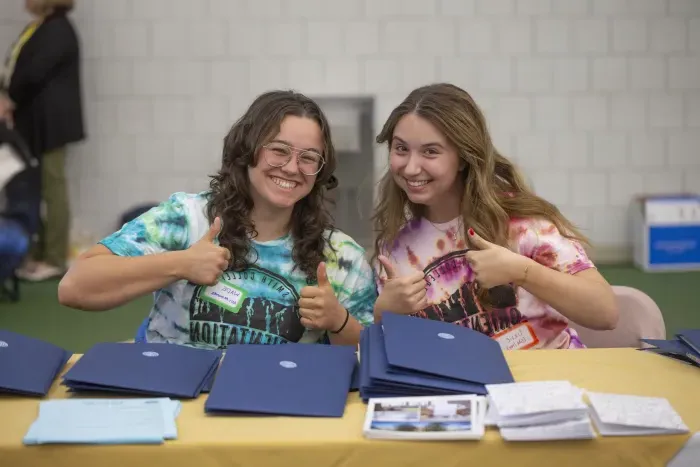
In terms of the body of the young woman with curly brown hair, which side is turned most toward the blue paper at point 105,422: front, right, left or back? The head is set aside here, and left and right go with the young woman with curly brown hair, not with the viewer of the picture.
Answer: front

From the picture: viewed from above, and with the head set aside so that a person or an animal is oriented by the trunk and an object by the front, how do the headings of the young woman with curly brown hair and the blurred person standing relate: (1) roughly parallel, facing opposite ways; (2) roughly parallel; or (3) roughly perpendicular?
roughly perpendicular

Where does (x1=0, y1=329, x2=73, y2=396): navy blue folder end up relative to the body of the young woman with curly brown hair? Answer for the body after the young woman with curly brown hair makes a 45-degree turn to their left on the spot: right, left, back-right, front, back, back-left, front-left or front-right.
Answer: right

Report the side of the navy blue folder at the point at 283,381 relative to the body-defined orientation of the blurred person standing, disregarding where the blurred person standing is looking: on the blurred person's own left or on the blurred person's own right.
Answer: on the blurred person's own left

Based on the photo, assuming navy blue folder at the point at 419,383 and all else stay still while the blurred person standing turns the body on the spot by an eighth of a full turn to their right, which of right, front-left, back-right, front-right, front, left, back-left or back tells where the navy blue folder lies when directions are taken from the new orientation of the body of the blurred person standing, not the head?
back-left

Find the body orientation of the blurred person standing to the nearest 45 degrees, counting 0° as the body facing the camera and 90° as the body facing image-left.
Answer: approximately 90°

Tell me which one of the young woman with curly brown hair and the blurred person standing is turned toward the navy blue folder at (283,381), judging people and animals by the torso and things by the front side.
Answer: the young woman with curly brown hair
